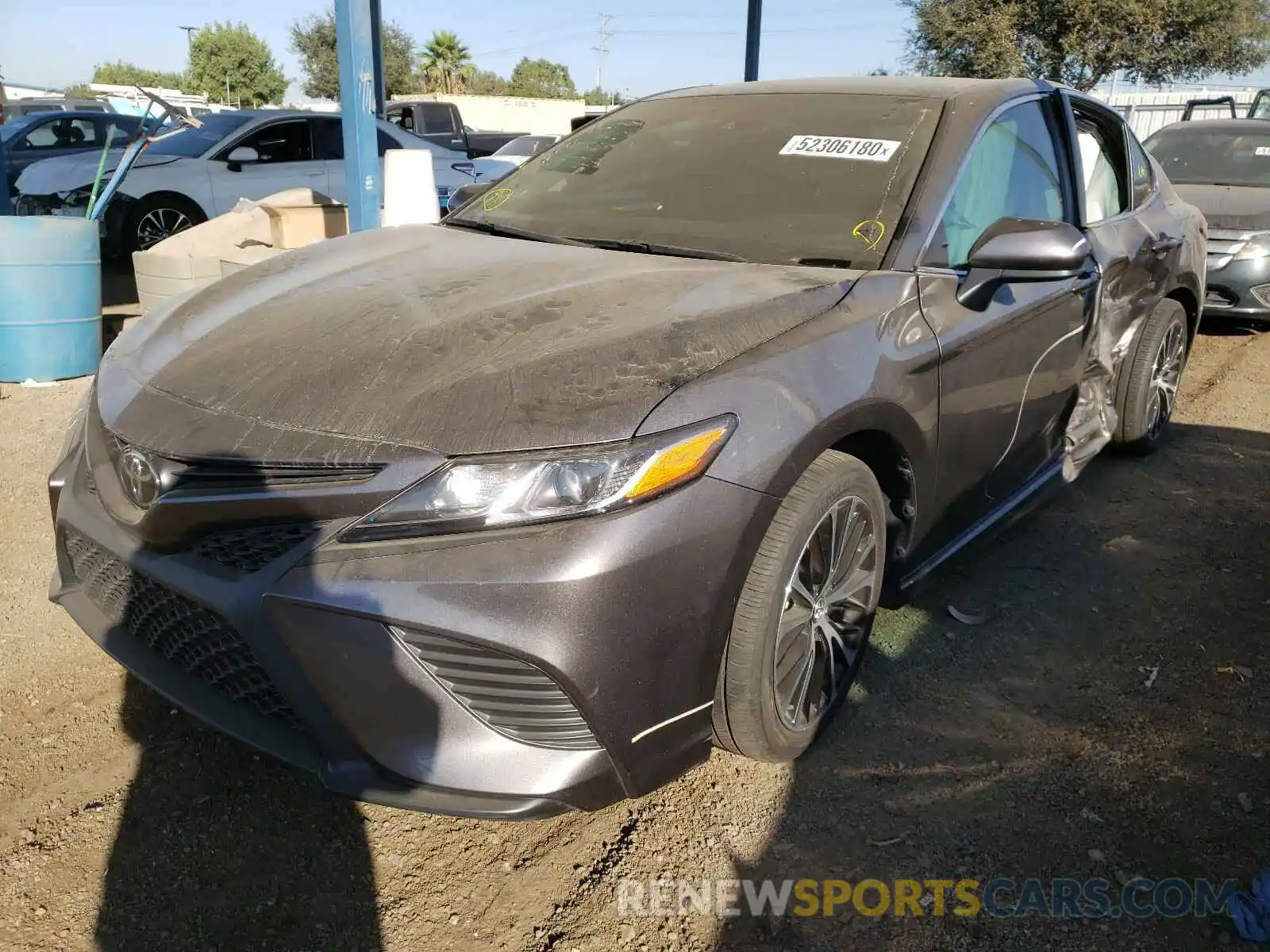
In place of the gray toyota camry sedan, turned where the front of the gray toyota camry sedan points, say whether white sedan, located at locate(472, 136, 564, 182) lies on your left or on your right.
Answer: on your right

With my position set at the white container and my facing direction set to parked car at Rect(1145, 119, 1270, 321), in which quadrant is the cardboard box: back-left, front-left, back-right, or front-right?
back-right

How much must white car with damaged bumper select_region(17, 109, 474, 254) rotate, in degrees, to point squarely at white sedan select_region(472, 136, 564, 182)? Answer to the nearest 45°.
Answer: approximately 180°

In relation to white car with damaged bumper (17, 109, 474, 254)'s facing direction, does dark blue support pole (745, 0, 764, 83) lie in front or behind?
behind

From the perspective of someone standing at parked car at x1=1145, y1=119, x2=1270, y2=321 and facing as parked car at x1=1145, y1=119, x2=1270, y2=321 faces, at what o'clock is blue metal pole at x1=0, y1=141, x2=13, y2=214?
The blue metal pole is roughly at 2 o'clock from the parked car.
